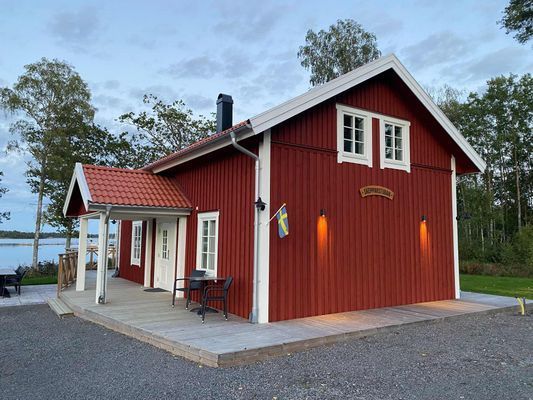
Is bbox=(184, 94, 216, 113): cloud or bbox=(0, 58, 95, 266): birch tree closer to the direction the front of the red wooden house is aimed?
the birch tree

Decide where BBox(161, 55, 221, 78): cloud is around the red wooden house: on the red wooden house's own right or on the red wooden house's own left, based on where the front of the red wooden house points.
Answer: on the red wooden house's own right

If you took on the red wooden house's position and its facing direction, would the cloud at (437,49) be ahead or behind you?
behind

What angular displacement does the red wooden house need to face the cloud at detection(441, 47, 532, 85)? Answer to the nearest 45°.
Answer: approximately 180°

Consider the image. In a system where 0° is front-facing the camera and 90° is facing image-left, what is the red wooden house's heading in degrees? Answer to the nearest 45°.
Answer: approximately 45°

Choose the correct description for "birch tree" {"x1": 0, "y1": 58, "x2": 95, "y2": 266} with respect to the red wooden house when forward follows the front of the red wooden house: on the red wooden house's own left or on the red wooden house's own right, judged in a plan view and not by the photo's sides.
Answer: on the red wooden house's own right

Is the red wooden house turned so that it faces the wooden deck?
yes

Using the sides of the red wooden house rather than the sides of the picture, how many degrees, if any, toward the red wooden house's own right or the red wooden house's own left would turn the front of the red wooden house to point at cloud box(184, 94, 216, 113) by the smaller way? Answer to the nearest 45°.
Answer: approximately 135° to the red wooden house's own right
